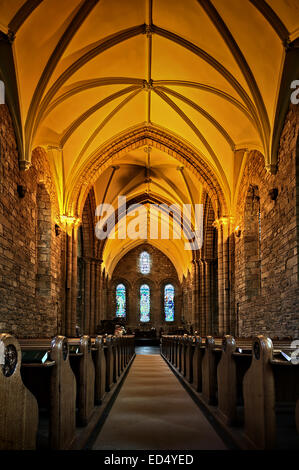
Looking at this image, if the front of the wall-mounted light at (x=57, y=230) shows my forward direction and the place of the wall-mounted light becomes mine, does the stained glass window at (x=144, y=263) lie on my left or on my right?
on my left

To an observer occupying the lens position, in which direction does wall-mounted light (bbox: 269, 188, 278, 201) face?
facing to the left of the viewer

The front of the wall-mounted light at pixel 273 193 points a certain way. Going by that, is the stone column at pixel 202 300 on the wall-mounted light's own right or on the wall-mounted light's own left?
on the wall-mounted light's own right

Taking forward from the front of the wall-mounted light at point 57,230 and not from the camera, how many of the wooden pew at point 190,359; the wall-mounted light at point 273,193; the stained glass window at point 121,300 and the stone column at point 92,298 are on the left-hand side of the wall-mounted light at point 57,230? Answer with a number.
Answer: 2

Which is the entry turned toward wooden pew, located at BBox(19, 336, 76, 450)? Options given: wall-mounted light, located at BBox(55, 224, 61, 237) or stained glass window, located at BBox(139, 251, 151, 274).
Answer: the stained glass window

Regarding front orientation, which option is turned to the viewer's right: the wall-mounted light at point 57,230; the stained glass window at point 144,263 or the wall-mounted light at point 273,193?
the wall-mounted light at point 57,230

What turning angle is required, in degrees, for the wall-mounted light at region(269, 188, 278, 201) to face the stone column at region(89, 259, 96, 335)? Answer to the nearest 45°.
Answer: approximately 45° to its right

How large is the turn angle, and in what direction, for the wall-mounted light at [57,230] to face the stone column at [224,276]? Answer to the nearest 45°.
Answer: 0° — it already faces it

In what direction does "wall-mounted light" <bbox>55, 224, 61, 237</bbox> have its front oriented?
to the viewer's right

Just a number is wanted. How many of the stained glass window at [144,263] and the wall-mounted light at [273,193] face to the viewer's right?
0

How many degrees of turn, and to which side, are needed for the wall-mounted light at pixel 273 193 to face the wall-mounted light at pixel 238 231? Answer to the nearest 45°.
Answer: approximately 90° to its right

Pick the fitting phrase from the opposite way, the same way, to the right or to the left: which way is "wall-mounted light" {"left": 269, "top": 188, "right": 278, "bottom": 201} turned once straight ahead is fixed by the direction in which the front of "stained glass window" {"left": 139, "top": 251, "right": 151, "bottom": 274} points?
to the right

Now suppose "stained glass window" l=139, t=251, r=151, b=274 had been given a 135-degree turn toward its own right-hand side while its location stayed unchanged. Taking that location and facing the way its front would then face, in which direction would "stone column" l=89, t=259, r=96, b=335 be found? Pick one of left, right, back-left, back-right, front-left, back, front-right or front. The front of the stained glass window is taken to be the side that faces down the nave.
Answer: back-left

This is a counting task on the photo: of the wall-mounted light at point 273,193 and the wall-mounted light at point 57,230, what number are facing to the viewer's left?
1
